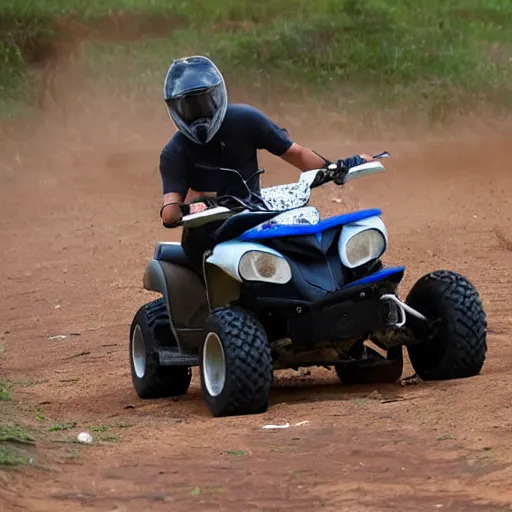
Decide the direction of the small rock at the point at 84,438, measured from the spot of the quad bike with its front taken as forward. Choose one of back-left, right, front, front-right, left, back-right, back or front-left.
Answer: right
